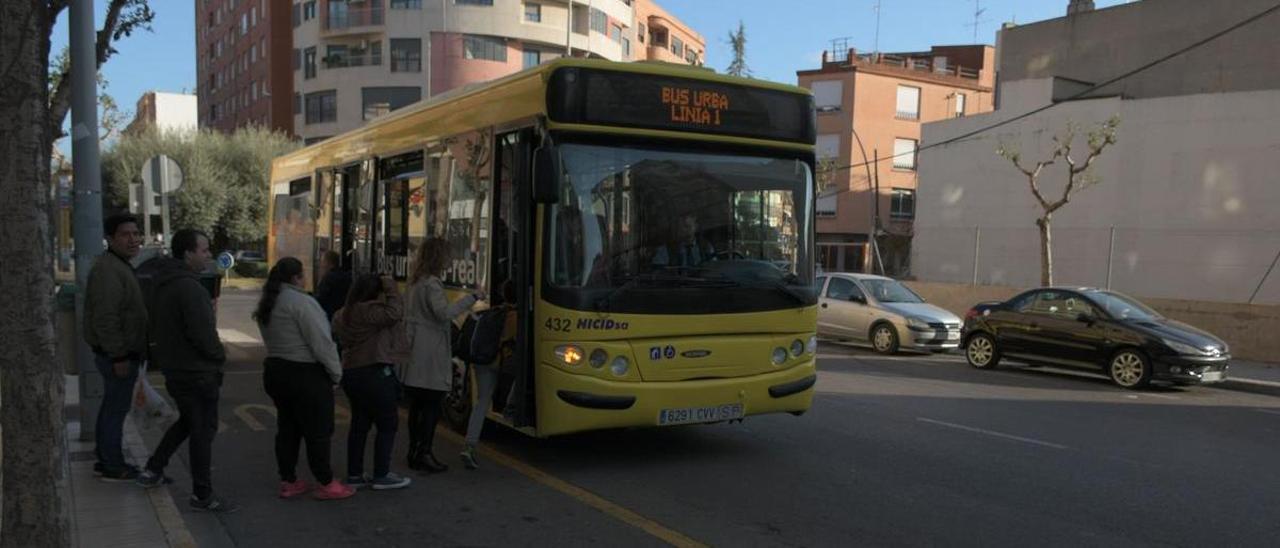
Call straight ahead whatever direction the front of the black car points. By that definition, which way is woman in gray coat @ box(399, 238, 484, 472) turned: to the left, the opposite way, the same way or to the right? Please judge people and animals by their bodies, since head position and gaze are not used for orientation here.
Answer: to the left

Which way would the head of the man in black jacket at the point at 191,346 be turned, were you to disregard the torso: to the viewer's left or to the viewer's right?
to the viewer's right

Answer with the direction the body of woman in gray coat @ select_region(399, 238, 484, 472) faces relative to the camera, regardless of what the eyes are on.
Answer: to the viewer's right

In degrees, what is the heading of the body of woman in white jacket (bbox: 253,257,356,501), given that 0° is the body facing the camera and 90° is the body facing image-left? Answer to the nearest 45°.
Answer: approximately 225°

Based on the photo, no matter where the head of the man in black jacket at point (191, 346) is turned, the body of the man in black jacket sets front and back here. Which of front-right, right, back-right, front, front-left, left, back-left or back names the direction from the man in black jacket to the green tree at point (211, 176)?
left

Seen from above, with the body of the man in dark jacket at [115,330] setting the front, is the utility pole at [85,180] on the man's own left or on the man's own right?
on the man's own left

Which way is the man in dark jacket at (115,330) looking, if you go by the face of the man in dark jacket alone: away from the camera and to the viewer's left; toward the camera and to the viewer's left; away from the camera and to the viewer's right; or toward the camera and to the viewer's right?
toward the camera and to the viewer's right

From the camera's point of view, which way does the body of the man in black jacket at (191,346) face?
to the viewer's right

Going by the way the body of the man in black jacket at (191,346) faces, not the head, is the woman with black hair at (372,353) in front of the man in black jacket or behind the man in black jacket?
in front

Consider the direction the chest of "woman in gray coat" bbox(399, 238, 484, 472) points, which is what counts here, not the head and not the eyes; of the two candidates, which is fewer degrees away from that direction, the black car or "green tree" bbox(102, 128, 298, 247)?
the black car
